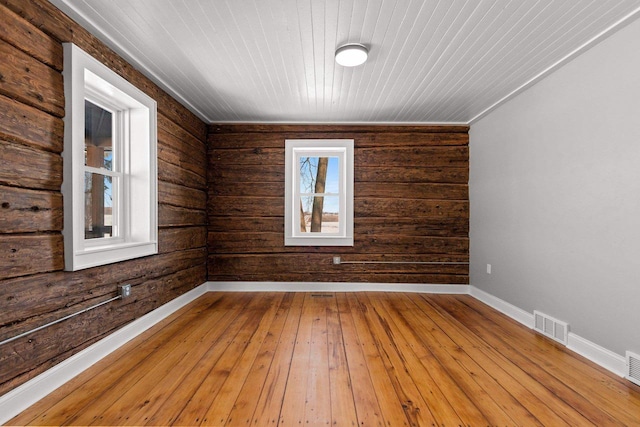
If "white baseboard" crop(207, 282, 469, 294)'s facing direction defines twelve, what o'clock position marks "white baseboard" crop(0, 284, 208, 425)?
"white baseboard" crop(0, 284, 208, 425) is roughly at 1 o'clock from "white baseboard" crop(207, 282, 469, 294).

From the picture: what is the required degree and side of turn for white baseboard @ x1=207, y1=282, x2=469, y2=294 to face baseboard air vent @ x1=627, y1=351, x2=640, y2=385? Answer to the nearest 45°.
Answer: approximately 45° to its left

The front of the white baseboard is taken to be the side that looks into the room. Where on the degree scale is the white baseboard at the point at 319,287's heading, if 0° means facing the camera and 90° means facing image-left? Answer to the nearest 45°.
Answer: approximately 0°

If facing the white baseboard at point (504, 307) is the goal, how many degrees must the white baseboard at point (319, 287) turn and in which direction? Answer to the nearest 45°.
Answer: approximately 90° to its left

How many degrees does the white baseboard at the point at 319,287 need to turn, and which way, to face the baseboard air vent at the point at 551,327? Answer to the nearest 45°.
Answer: approximately 45° to its left

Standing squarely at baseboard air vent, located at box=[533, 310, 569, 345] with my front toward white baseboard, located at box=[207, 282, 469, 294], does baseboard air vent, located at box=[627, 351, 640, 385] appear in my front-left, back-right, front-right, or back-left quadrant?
back-left

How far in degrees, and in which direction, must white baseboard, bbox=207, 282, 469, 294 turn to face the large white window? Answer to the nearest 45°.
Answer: approximately 45° to its right

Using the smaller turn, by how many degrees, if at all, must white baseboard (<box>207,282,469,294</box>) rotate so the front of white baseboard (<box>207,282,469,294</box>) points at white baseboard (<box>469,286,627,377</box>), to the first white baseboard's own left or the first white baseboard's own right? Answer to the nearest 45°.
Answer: approximately 45° to the first white baseboard's own left
